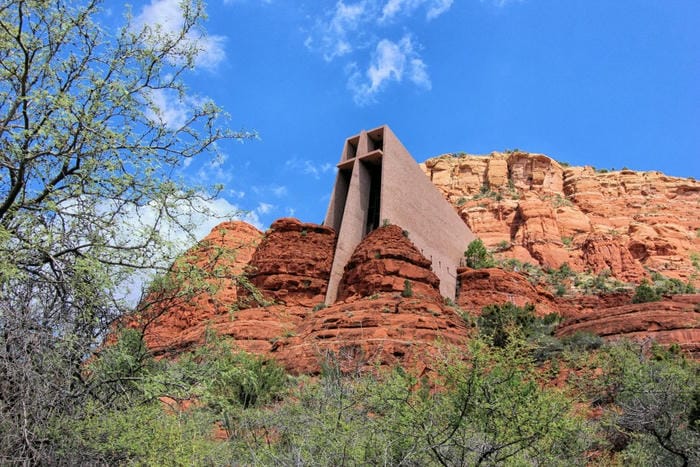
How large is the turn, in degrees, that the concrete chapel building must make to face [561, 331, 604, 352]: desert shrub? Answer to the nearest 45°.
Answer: approximately 90° to its left

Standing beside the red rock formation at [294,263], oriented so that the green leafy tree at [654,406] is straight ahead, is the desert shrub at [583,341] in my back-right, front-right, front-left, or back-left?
front-left

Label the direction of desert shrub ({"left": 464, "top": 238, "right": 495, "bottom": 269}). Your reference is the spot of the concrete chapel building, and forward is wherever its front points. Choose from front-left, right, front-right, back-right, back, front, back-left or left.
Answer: back

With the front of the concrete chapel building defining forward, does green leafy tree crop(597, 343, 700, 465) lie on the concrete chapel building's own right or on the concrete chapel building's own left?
on the concrete chapel building's own left

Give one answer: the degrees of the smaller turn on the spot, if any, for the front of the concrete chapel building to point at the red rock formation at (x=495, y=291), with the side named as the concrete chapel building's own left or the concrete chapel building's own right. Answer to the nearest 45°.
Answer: approximately 135° to the concrete chapel building's own left

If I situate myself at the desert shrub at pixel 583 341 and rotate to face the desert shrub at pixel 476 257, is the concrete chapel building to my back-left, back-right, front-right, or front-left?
front-left

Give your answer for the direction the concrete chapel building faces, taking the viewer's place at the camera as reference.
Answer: facing the viewer and to the left of the viewer

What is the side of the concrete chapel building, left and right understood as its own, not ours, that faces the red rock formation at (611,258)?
back
